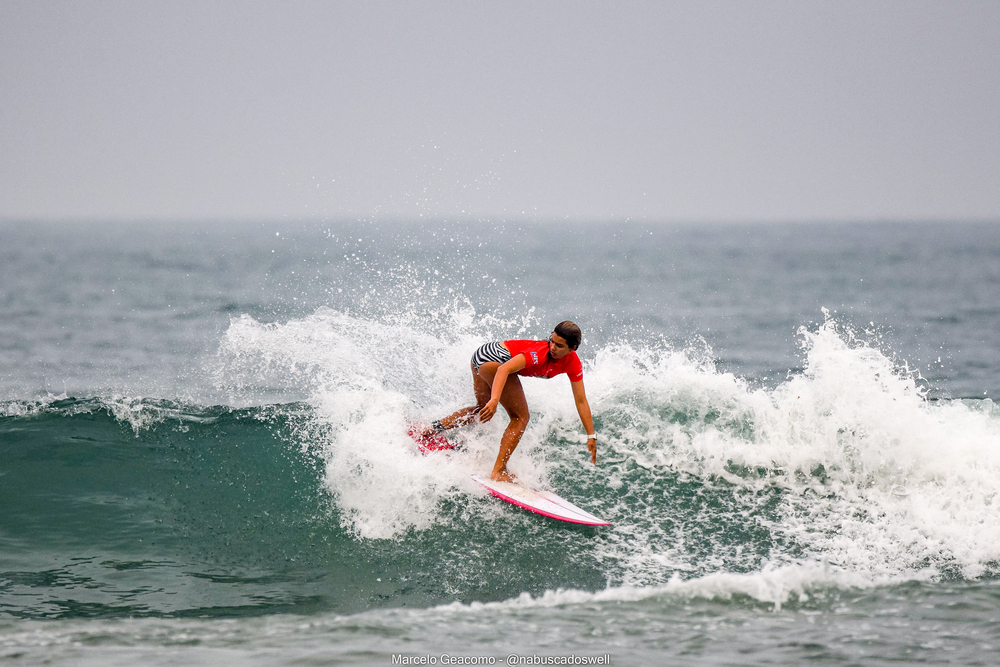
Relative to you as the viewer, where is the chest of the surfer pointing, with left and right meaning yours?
facing the viewer and to the right of the viewer

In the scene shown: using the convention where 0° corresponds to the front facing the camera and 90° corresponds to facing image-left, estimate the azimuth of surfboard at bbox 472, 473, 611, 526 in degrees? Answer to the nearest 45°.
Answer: approximately 315°
